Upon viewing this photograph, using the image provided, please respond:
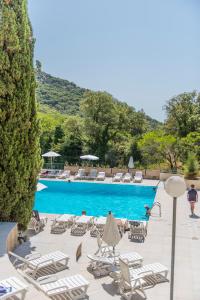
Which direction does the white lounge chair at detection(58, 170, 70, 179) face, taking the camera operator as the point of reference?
facing the viewer and to the left of the viewer

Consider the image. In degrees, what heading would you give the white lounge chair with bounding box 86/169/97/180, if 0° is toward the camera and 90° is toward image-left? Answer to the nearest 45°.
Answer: approximately 45°

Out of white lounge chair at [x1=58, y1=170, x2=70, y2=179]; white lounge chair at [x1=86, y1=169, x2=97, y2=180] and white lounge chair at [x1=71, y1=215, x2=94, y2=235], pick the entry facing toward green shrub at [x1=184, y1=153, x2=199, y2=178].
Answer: white lounge chair at [x1=71, y1=215, x2=94, y2=235]

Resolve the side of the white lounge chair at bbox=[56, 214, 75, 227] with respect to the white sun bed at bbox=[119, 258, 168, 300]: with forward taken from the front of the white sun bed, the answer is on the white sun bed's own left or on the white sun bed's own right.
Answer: on the white sun bed's own left

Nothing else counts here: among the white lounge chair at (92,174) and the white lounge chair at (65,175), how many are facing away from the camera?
0

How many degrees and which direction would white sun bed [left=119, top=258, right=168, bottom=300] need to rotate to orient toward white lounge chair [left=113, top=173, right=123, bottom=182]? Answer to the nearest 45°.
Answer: approximately 45° to its left

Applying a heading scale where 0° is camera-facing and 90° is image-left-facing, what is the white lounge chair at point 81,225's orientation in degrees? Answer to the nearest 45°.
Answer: approximately 225°

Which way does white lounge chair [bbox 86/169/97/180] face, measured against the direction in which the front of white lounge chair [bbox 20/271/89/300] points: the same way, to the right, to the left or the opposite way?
to the right

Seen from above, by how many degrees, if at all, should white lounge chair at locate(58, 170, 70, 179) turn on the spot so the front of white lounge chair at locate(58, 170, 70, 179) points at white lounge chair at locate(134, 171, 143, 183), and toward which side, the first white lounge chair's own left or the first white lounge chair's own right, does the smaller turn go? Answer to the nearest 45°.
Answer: approximately 135° to the first white lounge chair's own left

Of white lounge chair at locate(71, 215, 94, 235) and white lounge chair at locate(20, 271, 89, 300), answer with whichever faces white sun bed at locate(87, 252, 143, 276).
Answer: white lounge chair at locate(20, 271, 89, 300)

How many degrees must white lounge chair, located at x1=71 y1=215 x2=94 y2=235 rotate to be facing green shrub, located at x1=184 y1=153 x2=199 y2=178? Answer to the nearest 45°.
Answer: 0° — it already faces it

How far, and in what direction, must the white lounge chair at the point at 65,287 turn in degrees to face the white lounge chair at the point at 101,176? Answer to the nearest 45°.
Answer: approximately 45° to its left

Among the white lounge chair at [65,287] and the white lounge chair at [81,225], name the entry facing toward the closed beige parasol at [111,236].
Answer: the white lounge chair at [65,287]

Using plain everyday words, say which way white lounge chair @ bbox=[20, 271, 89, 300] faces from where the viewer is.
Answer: facing away from the viewer and to the right of the viewer

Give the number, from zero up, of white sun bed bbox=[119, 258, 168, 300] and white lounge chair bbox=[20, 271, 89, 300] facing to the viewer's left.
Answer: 0

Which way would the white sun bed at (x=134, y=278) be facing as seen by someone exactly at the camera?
facing away from the viewer and to the right of the viewer
